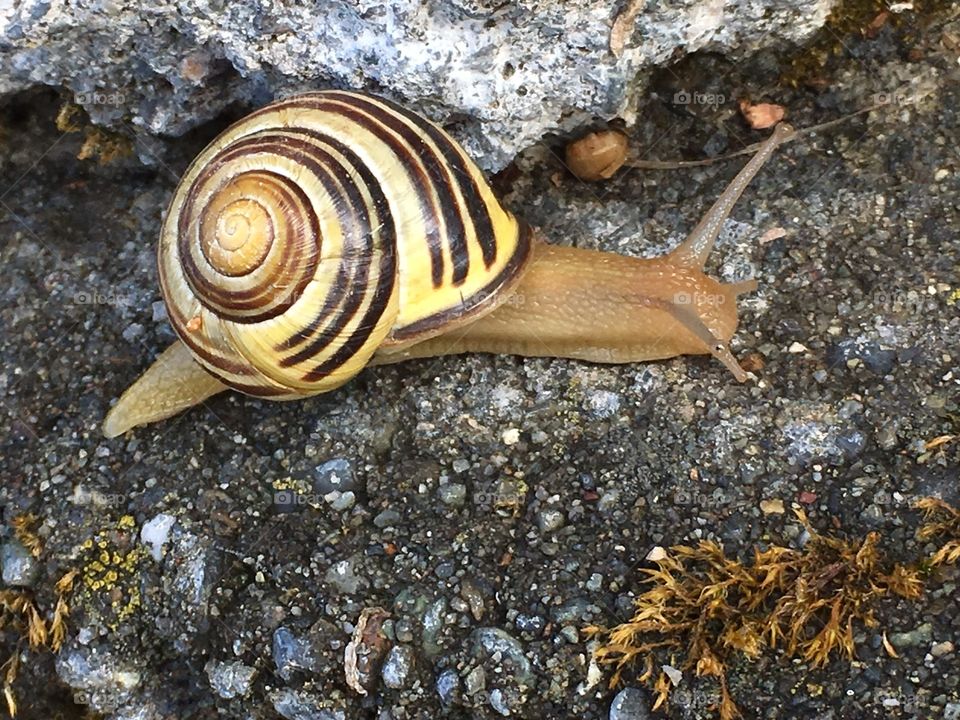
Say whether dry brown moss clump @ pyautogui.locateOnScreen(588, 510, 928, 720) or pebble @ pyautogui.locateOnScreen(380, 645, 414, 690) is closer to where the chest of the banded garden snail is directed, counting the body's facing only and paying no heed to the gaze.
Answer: the dry brown moss clump

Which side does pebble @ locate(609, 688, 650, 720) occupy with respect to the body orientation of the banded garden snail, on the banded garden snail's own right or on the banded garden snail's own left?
on the banded garden snail's own right

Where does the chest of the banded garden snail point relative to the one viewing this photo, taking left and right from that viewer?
facing to the right of the viewer

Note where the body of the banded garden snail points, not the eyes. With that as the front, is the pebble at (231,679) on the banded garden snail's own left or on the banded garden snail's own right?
on the banded garden snail's own right

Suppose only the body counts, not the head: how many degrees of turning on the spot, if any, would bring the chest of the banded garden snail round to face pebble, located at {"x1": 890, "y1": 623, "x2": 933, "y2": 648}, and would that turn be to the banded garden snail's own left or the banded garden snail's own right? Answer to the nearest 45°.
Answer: approximately 45° to the banded garden snail's own right

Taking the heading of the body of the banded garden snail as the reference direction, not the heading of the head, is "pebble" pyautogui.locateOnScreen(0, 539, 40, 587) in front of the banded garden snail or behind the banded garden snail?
behind

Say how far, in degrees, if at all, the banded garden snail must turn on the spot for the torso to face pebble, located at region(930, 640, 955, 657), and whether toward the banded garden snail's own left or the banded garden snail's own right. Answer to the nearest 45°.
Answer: approximately 45° to the banded garden snail's own right

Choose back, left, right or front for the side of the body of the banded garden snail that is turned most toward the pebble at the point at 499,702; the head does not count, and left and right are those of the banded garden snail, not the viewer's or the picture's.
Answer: right

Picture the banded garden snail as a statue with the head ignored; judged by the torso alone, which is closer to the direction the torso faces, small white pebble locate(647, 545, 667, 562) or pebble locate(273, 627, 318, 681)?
the small white pebble

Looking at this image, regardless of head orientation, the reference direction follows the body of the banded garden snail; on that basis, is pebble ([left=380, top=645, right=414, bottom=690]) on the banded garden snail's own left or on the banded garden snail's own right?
on the banded garden snail's own right

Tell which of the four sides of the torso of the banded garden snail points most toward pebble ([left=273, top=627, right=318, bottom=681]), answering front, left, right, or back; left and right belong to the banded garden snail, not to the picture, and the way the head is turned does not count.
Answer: right

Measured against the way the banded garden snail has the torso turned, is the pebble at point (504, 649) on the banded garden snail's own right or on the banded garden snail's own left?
on the banded garden snail's own right

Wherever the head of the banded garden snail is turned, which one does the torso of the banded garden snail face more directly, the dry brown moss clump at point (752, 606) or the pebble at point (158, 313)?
the dry brown moss clump
